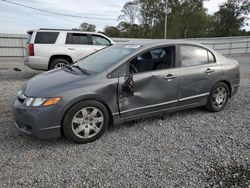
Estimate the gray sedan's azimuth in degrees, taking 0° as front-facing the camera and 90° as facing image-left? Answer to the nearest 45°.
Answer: approximately 45°

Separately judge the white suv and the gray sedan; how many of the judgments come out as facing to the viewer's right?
1

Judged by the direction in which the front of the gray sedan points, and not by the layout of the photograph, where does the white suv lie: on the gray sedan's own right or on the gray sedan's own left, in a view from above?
on the gray sedan's own right

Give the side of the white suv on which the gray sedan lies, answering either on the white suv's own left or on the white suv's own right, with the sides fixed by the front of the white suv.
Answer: on the white suv's own right

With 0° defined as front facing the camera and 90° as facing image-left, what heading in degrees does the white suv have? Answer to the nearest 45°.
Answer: approximately 270°
